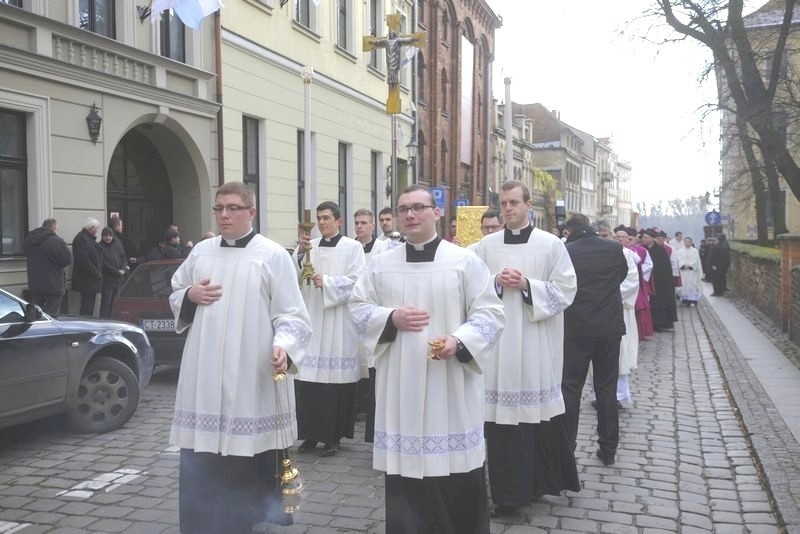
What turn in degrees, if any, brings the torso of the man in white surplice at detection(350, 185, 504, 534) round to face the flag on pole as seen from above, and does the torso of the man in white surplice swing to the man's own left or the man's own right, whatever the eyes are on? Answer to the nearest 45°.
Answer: approximately 135° to the man's own right

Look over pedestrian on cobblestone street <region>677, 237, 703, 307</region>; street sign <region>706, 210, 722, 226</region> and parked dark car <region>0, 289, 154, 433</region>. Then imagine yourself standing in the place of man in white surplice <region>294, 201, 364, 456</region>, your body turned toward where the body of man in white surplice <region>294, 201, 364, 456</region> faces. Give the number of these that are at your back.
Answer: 2

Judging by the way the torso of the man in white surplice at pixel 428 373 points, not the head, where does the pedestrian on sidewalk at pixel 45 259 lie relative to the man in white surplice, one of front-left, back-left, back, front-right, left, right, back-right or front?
back-right

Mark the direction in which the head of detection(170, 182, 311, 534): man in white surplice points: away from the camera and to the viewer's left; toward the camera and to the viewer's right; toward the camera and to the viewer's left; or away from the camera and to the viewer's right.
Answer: toward the camera and to the viewer's left

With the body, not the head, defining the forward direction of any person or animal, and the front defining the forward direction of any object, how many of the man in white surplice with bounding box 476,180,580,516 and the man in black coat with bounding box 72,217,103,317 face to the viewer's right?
1

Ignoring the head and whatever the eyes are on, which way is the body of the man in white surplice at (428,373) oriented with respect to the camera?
toward the camera

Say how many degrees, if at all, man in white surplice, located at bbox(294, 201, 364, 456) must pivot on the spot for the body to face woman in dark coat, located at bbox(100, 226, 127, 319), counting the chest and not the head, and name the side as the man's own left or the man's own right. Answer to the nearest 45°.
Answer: approximately 90° to the man's own right

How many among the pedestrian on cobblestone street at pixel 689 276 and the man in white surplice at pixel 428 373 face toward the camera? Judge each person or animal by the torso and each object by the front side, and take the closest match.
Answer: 2

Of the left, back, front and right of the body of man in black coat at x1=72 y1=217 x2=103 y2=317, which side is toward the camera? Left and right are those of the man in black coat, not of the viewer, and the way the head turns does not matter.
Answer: right

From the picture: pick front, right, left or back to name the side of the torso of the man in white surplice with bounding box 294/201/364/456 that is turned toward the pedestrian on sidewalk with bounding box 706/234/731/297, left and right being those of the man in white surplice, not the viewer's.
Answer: back

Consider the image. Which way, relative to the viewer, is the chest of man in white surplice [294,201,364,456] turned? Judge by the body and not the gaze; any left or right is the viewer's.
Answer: facing the viewer and to the left of the viewer

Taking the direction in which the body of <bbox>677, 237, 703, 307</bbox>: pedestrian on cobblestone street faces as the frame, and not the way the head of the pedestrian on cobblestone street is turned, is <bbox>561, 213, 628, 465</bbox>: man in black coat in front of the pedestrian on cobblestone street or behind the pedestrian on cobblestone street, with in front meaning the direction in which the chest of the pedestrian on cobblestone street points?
in front

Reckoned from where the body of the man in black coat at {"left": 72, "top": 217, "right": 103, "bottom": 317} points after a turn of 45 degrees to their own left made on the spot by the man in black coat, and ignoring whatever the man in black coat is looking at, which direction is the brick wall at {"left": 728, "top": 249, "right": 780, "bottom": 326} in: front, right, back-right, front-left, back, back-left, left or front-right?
front-right
